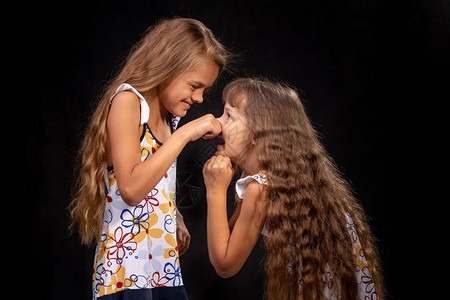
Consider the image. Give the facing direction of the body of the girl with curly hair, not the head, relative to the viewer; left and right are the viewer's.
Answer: facing to the left of the viewer

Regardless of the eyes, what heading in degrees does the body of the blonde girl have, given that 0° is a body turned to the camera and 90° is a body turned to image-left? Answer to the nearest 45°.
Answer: approximately 270°

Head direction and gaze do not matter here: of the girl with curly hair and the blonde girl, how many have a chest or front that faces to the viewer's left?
1

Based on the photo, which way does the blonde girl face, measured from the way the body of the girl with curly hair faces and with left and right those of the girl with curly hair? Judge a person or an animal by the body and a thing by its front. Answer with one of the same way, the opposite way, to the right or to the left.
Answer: the opposite way

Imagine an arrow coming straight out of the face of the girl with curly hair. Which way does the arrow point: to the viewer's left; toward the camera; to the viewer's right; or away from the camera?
to the viewer's left
